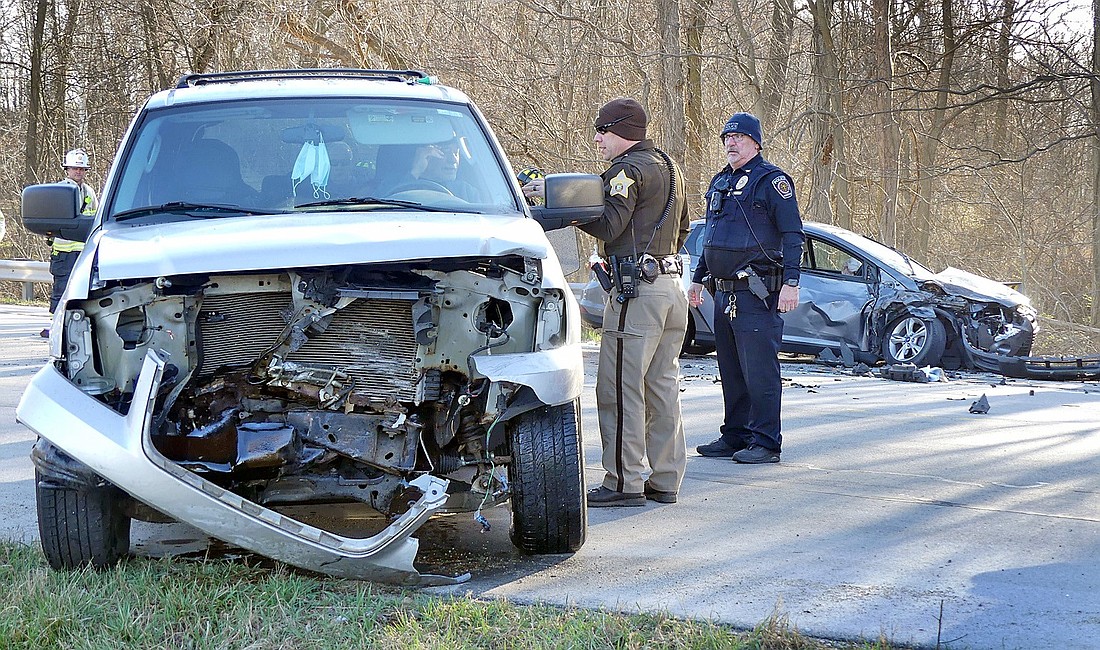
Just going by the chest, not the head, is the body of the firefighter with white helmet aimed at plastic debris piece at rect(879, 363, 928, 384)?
no

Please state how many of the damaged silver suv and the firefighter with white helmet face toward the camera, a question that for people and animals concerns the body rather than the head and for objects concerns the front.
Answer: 2

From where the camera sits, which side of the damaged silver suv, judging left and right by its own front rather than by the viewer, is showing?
front

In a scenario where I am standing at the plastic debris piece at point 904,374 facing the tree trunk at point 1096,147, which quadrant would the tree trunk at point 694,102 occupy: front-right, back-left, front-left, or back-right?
front-left

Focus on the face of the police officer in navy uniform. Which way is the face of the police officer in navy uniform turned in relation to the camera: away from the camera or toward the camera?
toward the camera

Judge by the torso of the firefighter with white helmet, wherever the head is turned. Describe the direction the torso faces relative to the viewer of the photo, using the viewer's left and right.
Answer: facing the viewer

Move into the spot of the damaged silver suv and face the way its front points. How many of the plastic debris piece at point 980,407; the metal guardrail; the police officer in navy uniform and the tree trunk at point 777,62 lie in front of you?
0

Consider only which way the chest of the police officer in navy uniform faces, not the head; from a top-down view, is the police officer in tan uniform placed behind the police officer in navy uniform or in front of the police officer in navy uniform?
in front

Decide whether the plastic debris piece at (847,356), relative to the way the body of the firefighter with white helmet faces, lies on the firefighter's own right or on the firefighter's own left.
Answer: on the firefighter's own left

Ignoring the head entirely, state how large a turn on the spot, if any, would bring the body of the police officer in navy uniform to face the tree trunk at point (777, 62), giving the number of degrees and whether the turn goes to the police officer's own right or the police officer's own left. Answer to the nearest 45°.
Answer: approximately 135° to the police officer's own right

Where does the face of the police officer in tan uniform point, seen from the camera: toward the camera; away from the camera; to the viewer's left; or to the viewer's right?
to the viewer's left

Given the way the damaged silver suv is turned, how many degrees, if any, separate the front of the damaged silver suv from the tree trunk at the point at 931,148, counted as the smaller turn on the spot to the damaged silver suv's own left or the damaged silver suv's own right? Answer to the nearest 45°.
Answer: approximately 135° to the damaged silver suv's own left

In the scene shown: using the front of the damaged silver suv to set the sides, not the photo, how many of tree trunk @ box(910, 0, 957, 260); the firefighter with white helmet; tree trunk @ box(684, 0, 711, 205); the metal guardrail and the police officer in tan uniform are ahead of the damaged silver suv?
0

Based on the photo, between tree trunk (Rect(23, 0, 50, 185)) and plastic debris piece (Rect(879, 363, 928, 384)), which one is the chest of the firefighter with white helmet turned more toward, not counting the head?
the plastic debris piece

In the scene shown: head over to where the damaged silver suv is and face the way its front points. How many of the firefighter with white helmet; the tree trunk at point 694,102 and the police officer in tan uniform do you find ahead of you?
0

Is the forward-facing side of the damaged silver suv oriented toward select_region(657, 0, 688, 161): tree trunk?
no

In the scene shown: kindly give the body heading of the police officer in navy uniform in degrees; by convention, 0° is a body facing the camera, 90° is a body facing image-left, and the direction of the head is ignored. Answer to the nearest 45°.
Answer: approximately 45°

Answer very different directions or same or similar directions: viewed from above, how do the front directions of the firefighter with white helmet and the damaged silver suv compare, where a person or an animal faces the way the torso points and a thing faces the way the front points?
same or similar directions
